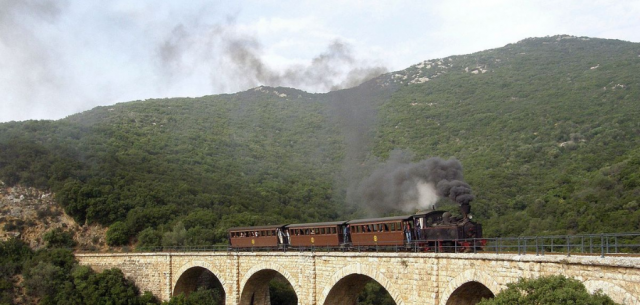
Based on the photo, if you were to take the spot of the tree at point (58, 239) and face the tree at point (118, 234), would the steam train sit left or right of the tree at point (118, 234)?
right

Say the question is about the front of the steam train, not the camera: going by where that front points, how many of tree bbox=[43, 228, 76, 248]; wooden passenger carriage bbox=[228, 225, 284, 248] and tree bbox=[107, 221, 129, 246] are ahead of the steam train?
0

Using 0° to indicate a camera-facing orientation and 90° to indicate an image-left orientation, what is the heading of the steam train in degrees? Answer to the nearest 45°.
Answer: approximately 315°

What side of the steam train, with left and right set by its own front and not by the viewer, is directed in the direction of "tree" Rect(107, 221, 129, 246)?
back

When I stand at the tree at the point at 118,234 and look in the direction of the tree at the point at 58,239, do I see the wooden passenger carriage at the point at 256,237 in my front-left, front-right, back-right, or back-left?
back-left

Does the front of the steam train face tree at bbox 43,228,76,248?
no
